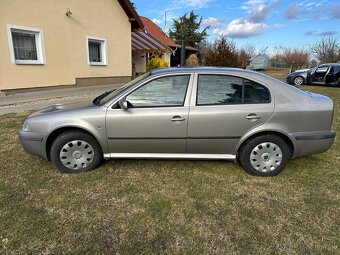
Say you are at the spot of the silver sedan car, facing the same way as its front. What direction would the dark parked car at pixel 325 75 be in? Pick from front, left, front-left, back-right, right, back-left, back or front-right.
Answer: back-right

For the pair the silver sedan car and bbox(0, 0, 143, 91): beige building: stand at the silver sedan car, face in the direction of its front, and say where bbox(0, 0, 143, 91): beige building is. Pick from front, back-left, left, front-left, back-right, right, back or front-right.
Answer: front-right

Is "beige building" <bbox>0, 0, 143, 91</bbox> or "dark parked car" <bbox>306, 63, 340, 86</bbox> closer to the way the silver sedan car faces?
the beige building

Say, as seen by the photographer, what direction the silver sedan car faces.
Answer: facing to the left of the viewer

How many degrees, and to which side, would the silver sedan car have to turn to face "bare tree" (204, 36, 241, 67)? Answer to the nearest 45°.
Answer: approximately 90° to its right
